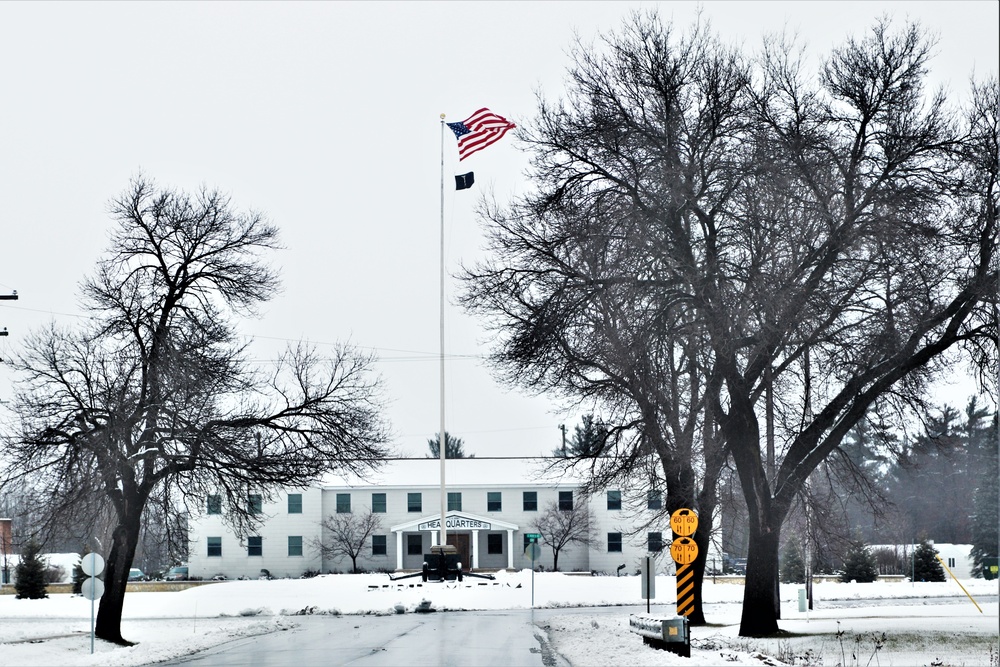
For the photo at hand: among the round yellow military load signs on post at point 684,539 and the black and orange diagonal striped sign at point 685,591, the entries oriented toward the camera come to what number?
2

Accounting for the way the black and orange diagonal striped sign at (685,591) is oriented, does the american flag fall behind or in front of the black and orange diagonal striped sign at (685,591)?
behind

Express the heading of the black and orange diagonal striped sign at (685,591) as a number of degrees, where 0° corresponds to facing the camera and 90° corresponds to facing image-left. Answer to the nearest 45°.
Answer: approximately 0°
